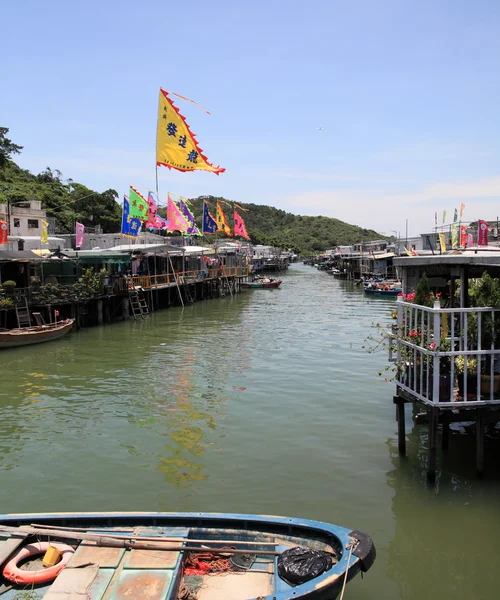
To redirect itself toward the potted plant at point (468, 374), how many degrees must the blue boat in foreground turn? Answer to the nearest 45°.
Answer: approximately 45° to its left

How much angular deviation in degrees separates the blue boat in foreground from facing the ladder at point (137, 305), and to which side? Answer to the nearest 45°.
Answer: approximately 90° to its left

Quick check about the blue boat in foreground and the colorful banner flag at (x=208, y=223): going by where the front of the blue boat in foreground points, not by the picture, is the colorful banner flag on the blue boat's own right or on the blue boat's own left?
on the blue boat's own left

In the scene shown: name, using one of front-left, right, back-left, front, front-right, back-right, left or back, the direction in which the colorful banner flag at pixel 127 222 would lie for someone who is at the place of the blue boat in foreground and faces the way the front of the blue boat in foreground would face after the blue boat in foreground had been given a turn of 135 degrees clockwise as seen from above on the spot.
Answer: back-right

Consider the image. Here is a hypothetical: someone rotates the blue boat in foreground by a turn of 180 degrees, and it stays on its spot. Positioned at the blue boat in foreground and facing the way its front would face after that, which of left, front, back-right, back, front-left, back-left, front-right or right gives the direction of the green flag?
right

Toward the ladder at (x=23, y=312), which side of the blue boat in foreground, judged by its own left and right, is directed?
left

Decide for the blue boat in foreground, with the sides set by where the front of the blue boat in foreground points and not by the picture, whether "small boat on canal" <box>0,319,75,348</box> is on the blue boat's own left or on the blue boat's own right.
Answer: on the blue boat's own left

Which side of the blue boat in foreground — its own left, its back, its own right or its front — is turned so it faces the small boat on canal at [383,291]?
left

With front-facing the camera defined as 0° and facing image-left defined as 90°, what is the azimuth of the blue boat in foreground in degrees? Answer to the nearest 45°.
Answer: approximately 270°

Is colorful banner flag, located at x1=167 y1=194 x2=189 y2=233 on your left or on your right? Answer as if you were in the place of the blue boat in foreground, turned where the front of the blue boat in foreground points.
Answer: on your left

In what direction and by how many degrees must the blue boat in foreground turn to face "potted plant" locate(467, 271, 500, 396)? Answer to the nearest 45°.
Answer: approximately 45° to its left

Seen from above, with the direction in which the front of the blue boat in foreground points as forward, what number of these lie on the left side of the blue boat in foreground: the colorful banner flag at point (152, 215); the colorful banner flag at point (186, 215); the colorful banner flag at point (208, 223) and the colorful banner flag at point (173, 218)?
4

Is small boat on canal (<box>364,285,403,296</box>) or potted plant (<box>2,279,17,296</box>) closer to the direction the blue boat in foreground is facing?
the small boat on canal

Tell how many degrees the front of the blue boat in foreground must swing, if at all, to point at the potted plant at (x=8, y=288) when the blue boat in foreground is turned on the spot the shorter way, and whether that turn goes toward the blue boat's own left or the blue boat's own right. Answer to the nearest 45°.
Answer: approximately 90° to the blue boat's own left

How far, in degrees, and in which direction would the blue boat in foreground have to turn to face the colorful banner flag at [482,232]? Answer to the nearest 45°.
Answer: approximately 45° to its left
